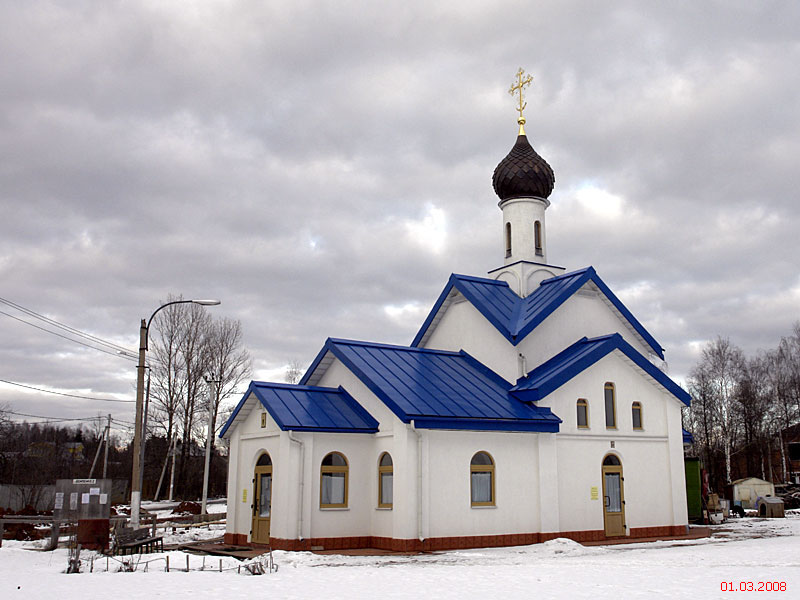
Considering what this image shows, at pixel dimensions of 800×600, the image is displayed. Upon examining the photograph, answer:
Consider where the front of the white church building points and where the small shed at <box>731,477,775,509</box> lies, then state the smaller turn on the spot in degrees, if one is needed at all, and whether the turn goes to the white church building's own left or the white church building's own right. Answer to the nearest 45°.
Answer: approximately 180°

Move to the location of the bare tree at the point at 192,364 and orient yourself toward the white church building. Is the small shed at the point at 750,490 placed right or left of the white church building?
left

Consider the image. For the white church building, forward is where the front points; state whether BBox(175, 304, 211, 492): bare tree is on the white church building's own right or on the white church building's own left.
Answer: on the white church building's own right

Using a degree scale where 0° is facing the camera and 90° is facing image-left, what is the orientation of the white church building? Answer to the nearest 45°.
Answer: approximately 45°

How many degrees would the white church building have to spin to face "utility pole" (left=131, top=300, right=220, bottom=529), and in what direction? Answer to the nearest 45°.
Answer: approximately 45° to its right

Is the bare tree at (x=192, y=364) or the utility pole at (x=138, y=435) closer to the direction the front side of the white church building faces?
the utility pole

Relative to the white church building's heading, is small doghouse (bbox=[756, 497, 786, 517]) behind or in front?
behind

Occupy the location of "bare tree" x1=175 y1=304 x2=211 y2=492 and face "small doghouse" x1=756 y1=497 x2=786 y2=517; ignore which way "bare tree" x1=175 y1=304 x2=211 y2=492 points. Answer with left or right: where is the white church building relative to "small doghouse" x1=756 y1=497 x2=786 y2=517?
right
